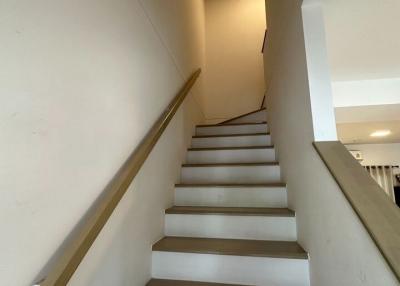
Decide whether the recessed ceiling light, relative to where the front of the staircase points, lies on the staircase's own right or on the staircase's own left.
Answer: on the staircase's own left

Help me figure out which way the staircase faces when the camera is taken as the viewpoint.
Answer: facing the viewer
